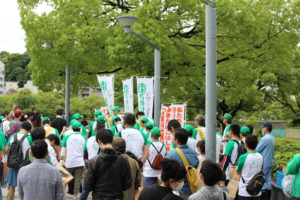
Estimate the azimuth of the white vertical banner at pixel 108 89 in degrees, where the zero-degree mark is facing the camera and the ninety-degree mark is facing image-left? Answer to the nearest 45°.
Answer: approximately 0°

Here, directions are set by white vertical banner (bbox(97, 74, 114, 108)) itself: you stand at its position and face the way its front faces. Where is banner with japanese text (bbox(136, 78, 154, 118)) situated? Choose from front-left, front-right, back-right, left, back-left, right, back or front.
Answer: front-left

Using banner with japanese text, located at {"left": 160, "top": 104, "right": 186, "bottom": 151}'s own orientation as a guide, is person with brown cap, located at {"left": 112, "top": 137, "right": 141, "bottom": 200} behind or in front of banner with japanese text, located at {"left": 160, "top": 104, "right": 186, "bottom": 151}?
in front

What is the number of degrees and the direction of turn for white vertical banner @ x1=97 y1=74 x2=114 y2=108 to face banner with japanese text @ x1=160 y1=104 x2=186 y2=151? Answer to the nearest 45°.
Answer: approximately 45° to its left

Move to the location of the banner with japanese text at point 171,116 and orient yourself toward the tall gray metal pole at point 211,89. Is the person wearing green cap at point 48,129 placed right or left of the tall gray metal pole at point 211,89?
right

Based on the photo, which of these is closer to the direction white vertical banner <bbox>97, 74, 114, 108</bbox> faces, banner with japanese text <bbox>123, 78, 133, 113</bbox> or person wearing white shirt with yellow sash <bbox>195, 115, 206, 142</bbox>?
the person wearing white shirt with yellow sash

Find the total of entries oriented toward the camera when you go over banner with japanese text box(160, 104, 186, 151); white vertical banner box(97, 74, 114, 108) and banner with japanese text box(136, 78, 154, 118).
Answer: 3

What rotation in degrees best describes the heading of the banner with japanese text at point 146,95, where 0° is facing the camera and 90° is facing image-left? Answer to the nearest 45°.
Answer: approximately 0°

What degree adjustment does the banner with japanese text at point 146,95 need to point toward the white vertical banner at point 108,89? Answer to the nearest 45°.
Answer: approximately 135° to its right

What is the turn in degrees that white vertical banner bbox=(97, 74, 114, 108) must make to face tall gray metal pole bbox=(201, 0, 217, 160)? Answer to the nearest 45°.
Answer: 0° — it already faces it

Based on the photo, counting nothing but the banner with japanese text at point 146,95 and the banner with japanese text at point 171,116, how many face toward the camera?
2
